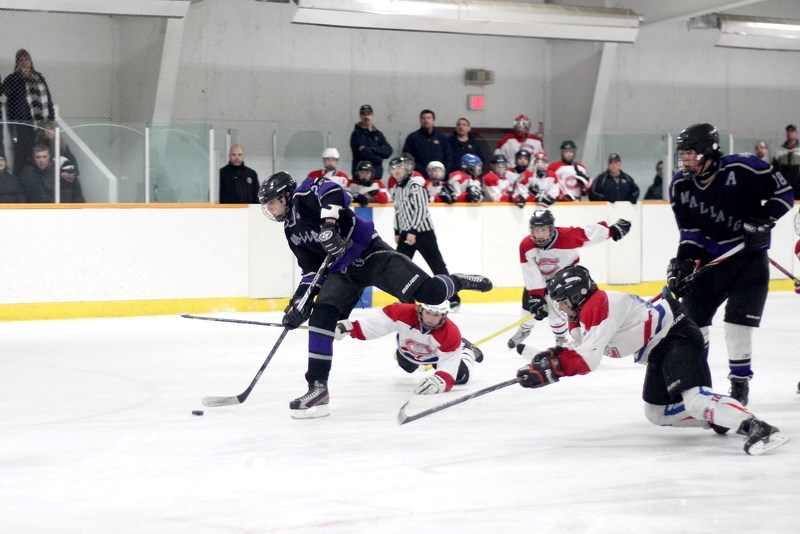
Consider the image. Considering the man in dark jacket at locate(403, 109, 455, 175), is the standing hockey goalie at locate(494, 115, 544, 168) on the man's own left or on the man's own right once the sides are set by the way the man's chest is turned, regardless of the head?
on the man's own left

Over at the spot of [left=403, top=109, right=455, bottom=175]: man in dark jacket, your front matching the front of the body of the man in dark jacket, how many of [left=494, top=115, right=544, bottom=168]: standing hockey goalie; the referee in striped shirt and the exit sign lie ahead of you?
1

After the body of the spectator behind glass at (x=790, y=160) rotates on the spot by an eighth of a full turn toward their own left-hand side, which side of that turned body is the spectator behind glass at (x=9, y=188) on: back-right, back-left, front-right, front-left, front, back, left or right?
right

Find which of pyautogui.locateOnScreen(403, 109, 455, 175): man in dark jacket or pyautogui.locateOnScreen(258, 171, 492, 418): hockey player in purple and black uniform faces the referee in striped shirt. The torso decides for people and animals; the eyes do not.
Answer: the man in dark jacket

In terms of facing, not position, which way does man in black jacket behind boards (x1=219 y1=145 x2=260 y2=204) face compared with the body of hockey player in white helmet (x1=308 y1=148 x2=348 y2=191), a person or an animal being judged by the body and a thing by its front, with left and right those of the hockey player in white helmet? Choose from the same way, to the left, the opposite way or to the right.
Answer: the same way

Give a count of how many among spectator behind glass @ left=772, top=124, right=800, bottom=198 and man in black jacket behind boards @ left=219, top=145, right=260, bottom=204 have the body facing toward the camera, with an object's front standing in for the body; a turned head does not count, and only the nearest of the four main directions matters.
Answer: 2

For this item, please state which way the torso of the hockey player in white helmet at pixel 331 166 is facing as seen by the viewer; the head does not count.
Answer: toward the camera

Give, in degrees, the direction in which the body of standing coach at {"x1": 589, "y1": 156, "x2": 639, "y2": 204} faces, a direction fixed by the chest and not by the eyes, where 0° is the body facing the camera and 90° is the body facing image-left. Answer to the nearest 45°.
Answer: approximately 0°

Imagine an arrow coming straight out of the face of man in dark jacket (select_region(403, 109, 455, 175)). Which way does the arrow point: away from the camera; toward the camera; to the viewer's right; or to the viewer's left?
toward the camera

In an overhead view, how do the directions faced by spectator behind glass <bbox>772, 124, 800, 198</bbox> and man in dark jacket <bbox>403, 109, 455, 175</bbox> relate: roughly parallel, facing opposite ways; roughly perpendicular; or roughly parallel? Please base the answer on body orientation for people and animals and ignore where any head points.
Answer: roughly parallel

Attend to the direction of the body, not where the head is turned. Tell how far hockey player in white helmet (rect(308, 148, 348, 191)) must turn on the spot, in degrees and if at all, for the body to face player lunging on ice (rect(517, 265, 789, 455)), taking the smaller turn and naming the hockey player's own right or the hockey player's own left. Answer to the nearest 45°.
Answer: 0° — they already face them

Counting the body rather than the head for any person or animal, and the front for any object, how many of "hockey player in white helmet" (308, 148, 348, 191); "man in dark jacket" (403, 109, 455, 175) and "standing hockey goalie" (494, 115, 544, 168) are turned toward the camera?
3

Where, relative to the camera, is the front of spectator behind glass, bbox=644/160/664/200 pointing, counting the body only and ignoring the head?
toward the camera

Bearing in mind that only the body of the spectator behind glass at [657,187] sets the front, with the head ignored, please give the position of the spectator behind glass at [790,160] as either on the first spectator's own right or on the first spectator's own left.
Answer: on the first spectator's own left

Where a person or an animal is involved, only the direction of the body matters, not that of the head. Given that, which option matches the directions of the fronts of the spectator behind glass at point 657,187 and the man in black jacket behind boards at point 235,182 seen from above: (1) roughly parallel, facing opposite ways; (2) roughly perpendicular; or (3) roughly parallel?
roughly parallel
